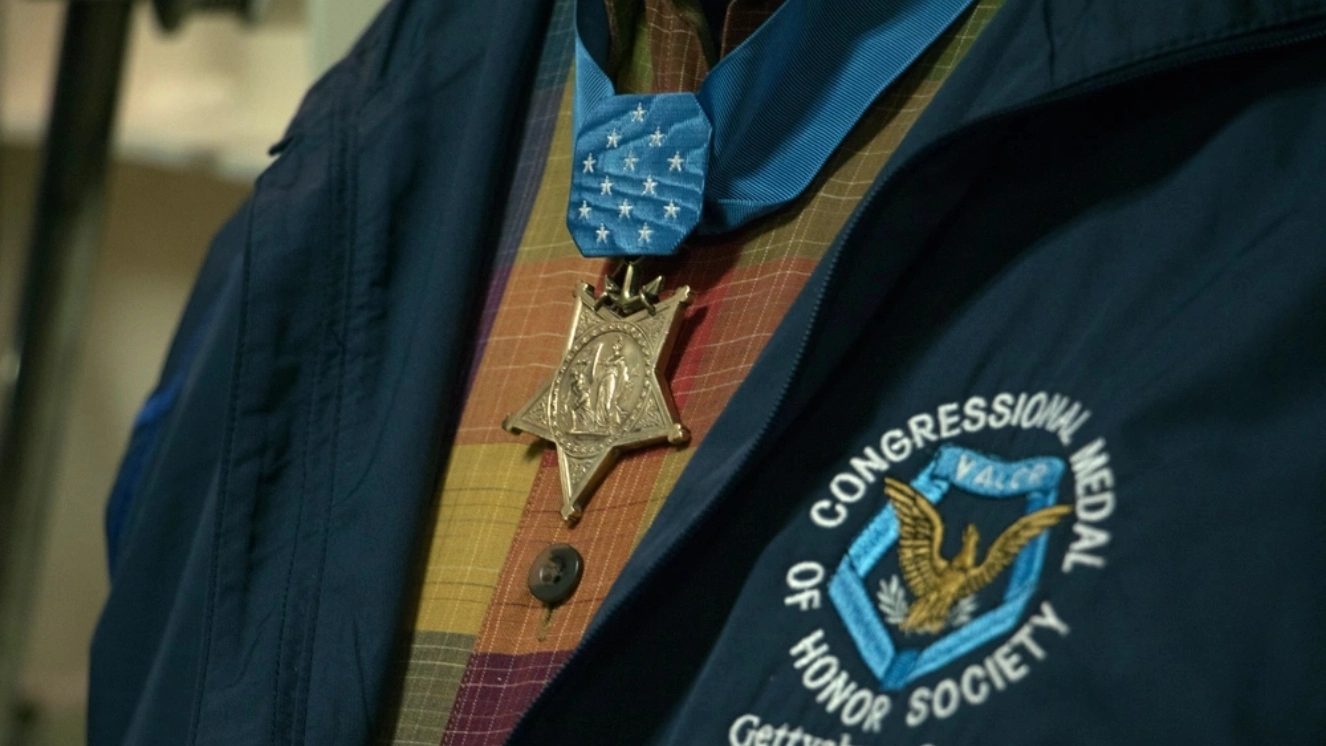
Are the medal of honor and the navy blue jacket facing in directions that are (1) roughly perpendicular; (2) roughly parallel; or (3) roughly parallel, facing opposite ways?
roughly parallel

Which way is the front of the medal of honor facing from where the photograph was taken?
facing the viewer and to the left of the viewer

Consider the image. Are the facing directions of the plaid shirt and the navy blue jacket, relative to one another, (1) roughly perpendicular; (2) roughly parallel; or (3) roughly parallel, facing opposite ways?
roughly parallel
